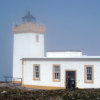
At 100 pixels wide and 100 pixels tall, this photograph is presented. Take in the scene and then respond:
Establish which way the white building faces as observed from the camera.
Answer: facing the viewer
